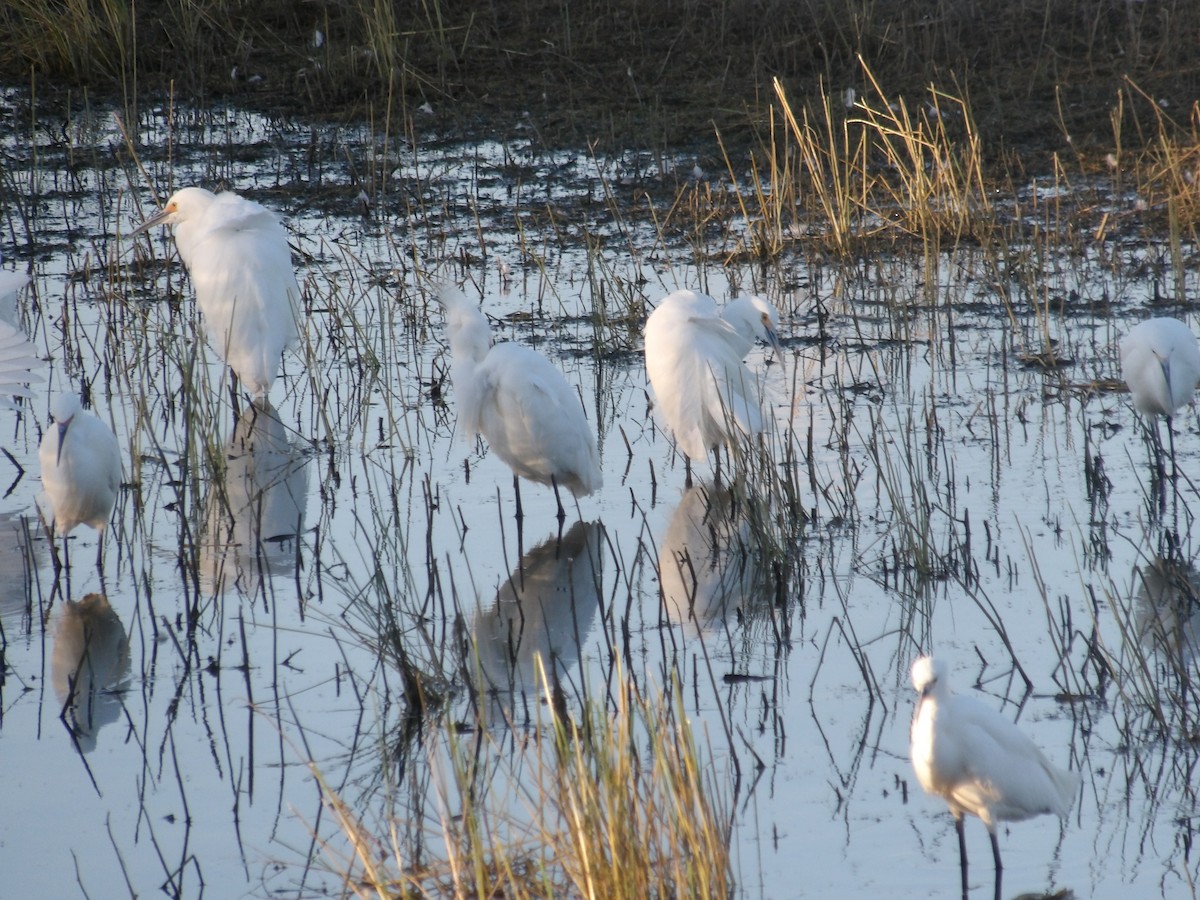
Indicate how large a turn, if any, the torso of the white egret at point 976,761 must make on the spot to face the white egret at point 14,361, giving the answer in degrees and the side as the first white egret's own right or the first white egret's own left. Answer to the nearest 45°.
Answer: approximately 90° to the first white egret's own right

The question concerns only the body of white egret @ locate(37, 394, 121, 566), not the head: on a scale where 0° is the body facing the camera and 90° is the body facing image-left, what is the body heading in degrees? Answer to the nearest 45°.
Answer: approximately 0°

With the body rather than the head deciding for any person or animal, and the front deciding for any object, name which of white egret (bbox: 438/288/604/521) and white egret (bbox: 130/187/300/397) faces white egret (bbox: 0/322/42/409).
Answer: white egret (bbox: 438/288/604/521)

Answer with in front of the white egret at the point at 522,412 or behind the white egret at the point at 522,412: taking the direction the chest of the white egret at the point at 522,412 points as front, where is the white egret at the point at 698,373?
behind

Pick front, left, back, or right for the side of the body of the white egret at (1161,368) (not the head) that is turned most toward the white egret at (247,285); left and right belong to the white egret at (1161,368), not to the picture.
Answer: right

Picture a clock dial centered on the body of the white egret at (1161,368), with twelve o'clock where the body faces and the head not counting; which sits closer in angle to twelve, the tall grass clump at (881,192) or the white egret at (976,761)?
the white egret

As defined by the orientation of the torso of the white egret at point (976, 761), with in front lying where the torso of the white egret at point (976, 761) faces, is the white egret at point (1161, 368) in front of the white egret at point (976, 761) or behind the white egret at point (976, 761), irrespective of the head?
behind

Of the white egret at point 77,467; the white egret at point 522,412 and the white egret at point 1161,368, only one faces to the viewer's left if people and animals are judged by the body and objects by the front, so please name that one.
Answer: the white egret at point 522,412

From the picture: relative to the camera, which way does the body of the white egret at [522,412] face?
to the viewer's left

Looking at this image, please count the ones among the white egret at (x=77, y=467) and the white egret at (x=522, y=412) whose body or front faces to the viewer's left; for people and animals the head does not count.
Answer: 1

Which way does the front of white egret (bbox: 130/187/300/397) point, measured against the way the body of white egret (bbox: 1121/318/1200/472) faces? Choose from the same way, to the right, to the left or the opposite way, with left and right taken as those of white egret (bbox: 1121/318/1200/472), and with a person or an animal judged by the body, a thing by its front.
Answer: to the right

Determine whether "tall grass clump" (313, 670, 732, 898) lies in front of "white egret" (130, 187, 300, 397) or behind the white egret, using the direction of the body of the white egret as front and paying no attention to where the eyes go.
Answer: behind

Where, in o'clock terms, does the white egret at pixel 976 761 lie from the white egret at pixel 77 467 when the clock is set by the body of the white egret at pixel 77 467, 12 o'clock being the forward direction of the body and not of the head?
the white egret at pixel 976 761 is roughly at 11 o'clock from the white egret at pixel 77 467.

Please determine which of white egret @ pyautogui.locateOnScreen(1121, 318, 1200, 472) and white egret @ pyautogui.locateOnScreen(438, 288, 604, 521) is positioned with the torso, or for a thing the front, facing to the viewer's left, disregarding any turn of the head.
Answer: white egret @ pyautogui.locateOnScreen(438, 288, 604, 521)

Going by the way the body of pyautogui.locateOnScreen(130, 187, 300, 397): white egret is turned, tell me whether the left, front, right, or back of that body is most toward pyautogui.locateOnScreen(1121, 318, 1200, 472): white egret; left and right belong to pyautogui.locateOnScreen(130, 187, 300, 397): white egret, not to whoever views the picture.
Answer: back
